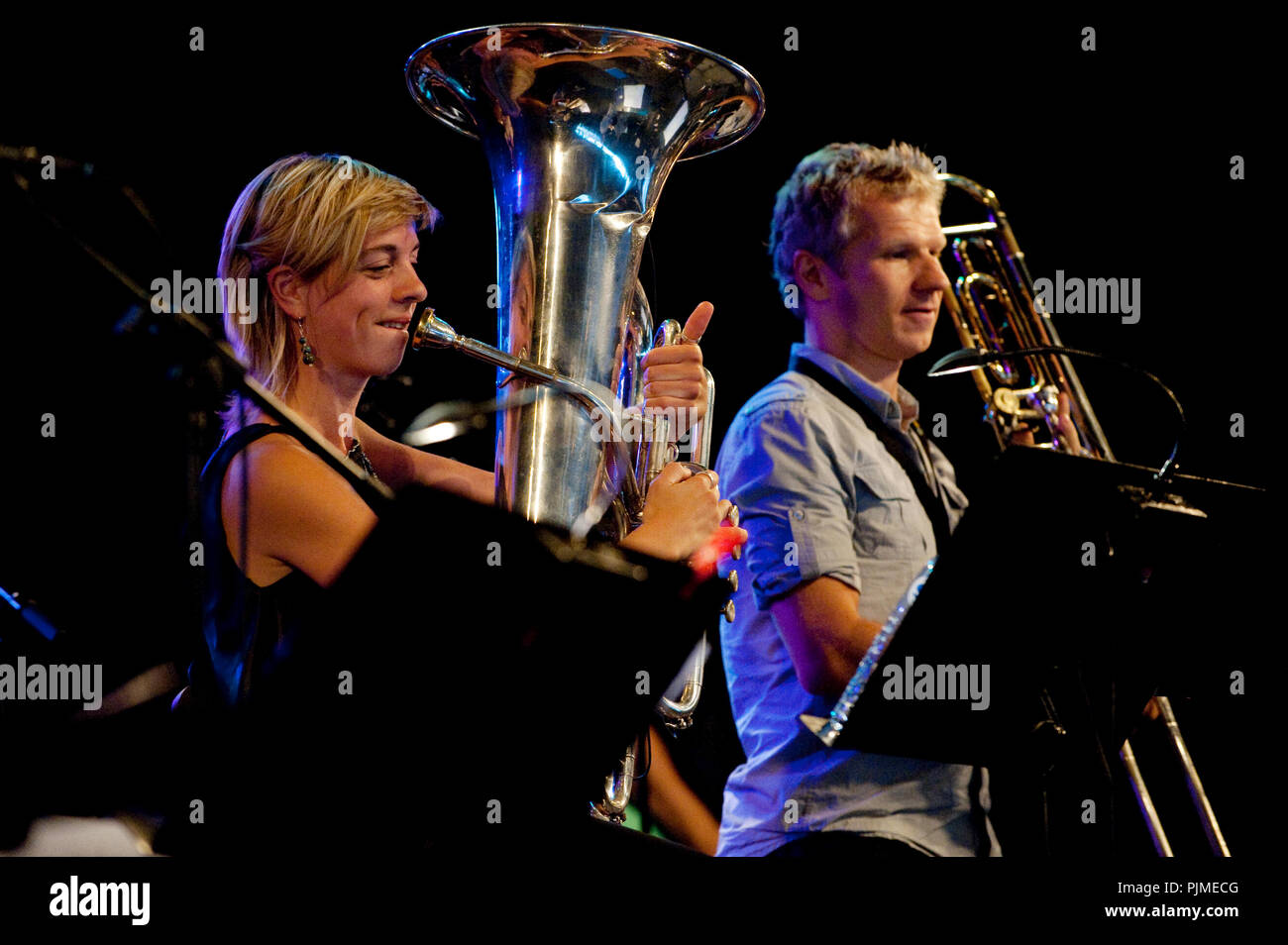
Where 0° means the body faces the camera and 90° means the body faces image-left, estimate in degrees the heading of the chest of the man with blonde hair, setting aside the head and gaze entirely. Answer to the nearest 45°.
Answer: approximately 315°

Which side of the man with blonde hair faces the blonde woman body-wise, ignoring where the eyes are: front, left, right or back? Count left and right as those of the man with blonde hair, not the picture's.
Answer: right

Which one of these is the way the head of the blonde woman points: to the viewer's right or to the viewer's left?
to the viewer's right

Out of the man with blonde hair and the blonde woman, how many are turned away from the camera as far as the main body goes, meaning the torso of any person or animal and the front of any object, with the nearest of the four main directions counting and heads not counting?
0

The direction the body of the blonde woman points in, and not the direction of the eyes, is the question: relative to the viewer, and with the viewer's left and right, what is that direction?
facing to the right of the viewer

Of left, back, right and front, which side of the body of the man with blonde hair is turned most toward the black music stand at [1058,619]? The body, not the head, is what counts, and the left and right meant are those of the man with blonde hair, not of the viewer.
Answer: front

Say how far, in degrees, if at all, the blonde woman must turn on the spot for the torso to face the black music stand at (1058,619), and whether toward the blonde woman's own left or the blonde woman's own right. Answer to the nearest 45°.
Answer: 0° — they already face it

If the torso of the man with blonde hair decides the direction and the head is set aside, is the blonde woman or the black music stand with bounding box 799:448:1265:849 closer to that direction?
the black music stand
